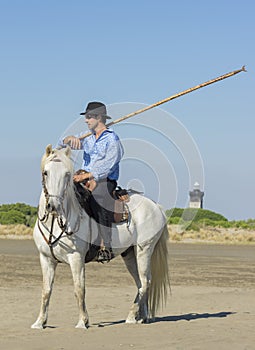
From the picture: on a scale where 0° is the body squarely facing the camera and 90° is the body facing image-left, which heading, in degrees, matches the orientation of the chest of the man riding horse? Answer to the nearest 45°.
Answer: approximately 45°

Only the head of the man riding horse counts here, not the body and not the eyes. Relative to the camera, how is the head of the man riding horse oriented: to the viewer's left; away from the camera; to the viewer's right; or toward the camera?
to the viewer's left
